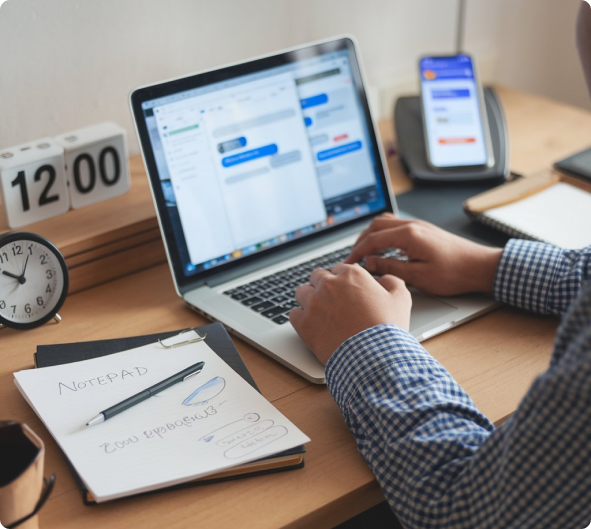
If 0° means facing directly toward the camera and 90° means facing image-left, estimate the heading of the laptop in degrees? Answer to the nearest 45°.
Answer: approximately 315°

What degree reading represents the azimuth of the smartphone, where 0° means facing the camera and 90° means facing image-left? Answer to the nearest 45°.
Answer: approximately 0°
